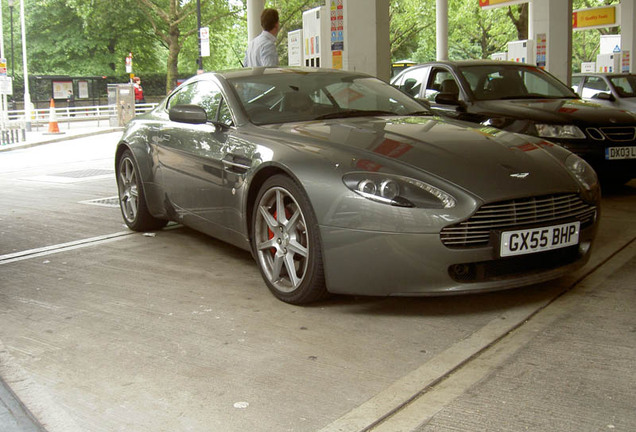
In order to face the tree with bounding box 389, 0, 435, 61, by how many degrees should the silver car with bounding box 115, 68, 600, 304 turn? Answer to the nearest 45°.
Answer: approximately 135° to its left

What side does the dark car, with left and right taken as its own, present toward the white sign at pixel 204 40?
back

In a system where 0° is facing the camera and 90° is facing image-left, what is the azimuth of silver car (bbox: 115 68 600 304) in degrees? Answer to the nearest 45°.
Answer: approximately 315°

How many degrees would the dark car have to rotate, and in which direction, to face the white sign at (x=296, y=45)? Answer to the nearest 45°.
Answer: approximately 180°

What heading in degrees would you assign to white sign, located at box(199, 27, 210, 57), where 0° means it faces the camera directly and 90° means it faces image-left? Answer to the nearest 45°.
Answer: approximately 0°

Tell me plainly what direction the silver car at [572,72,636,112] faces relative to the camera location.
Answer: facing the viewer and to the right of the viewer

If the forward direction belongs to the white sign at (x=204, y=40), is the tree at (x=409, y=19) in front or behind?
behind

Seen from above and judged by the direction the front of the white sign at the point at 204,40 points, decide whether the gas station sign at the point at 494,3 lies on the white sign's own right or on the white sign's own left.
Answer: on the white sign's own left

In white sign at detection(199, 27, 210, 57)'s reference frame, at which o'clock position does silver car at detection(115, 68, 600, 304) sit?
The silver car is roughly at 12 o'clock from the white sign.

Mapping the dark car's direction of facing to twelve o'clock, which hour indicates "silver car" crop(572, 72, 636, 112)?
The silver car is roughly at 8 o'clock from the dark car.

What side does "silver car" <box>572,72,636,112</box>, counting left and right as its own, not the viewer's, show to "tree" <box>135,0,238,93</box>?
back
